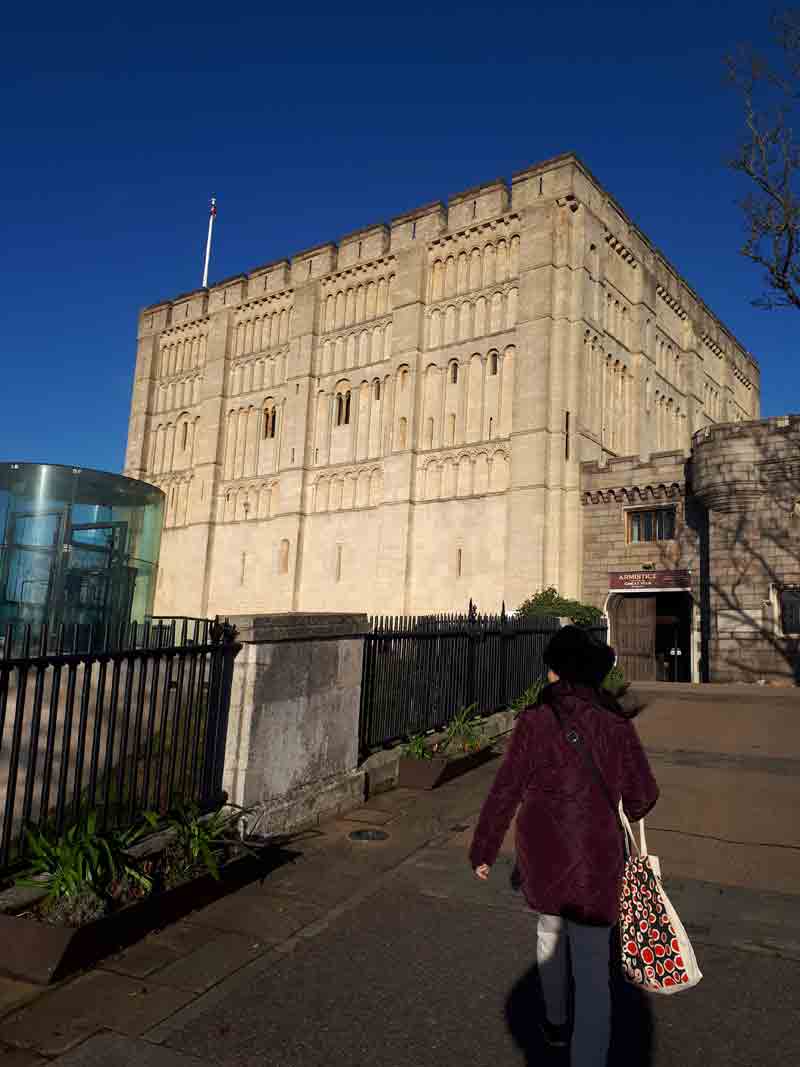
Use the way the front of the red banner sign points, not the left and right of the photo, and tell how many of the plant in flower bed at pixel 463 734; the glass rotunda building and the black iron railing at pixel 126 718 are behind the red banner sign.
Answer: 0

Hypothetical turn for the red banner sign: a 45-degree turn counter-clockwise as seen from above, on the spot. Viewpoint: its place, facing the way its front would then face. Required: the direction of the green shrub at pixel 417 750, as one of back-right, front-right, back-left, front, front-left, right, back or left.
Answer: front-right

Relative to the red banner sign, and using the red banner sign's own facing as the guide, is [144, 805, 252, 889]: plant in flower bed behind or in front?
in front

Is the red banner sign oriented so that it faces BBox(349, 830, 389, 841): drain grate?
yes

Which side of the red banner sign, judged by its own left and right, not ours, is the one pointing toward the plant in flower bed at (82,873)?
front

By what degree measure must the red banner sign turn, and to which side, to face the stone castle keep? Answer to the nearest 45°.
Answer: approximately 90° to its right

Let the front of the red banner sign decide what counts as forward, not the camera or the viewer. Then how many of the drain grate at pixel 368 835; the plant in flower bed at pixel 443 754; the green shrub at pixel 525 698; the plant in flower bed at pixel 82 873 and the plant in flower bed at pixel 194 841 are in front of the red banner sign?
5

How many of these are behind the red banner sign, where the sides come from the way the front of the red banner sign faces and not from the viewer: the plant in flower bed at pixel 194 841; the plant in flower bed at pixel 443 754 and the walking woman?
0

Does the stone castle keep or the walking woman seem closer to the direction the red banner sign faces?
the walking woman

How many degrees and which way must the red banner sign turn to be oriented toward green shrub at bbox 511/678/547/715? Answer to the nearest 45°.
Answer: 0° — it already faces it

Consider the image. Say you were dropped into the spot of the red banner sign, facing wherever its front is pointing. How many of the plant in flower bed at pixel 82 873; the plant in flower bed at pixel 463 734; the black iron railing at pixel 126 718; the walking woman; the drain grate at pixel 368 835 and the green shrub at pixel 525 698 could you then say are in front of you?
6

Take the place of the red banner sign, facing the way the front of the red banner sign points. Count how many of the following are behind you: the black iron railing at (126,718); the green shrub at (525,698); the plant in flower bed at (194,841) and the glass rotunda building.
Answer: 0

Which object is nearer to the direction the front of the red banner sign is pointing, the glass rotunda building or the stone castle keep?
the glass rotunda building

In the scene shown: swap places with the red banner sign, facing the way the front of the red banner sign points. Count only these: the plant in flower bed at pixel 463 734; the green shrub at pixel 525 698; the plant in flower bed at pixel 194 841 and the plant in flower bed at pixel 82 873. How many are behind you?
0

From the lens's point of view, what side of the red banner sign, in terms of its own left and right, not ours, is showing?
front

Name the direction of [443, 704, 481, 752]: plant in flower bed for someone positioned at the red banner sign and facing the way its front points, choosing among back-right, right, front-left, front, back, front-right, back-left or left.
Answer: front

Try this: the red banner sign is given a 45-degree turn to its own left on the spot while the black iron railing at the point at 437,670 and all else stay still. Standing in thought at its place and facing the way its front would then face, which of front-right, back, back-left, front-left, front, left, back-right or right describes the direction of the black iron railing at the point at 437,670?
front-right
